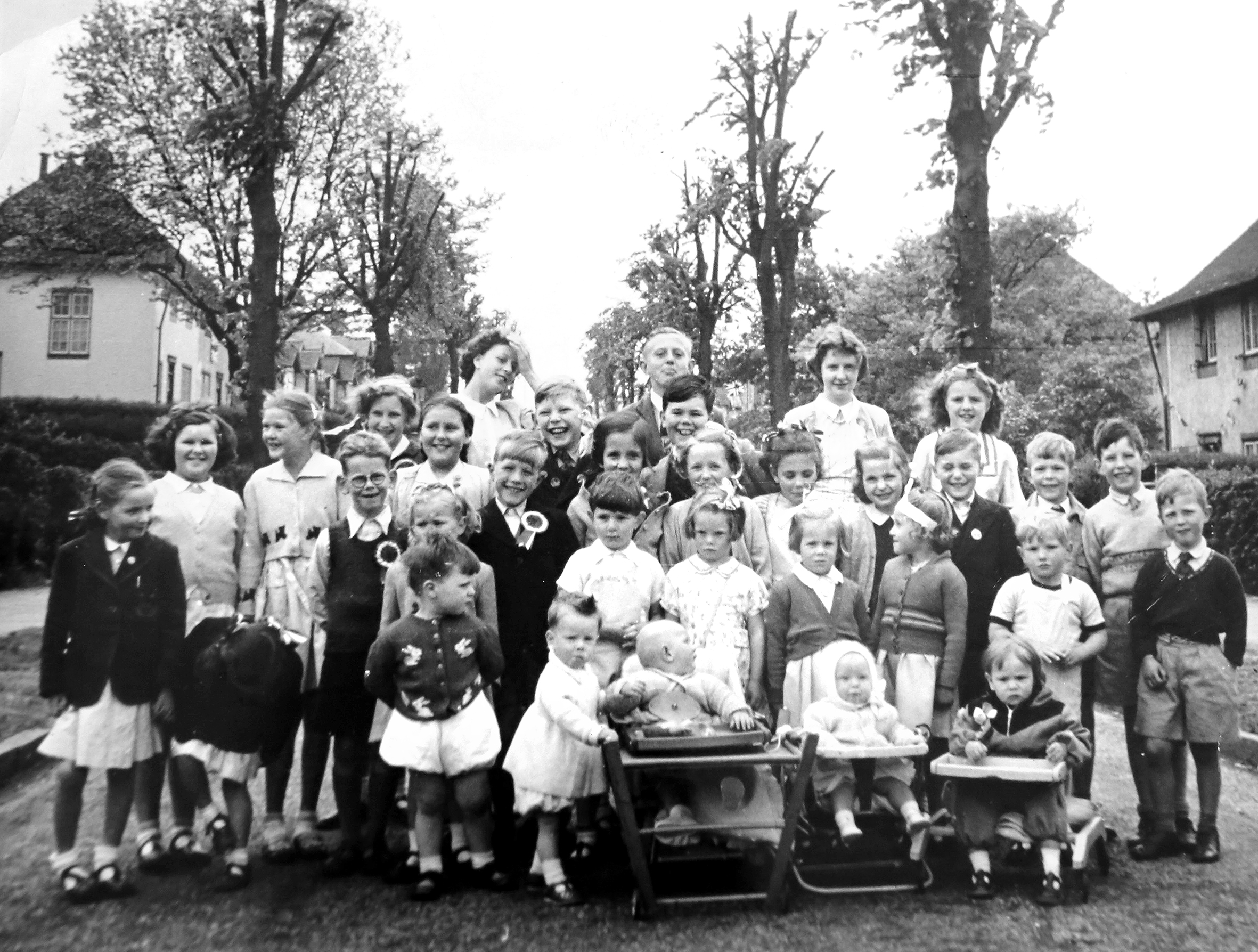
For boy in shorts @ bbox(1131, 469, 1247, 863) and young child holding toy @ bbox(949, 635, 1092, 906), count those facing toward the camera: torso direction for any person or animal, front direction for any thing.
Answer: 2

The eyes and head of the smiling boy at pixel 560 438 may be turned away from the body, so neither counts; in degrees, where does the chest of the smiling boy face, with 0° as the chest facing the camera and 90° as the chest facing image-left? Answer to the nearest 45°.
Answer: approximately 0°

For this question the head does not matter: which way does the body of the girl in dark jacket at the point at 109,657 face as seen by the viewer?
toward the camera

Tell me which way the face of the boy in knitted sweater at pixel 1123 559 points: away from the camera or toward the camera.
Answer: toward the camera

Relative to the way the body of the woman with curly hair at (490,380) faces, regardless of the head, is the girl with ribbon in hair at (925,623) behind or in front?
in front

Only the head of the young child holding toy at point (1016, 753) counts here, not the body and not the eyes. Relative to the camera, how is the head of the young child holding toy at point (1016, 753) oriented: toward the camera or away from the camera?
toward the camera

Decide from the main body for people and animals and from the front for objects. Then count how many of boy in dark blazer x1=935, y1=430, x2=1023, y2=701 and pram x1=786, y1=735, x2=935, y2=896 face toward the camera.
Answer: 2

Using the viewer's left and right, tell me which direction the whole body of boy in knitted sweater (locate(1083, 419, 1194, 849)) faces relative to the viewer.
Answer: facing the viewer

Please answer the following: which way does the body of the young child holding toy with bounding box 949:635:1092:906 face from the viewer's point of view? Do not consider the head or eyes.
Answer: toward the camera

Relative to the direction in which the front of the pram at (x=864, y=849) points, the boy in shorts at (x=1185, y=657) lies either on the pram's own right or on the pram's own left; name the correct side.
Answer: on the pram's own left

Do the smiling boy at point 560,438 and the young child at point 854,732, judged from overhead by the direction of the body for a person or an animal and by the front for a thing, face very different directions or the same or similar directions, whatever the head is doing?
same or similar directions

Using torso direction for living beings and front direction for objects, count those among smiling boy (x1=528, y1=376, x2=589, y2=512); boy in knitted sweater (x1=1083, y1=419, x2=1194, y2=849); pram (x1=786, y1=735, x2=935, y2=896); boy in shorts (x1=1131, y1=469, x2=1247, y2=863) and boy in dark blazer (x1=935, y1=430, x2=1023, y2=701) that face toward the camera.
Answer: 5

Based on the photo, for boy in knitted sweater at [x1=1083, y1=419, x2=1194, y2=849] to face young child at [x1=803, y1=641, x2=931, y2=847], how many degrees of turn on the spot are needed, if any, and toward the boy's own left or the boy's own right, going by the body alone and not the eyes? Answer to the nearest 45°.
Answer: approximately 45° to the boy's own right

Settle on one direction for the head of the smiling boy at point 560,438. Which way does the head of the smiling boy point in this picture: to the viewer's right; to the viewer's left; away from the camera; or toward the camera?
toward the camera
